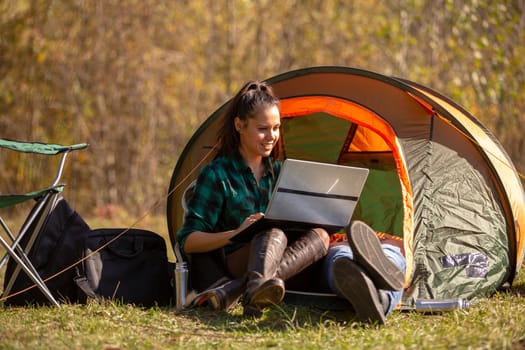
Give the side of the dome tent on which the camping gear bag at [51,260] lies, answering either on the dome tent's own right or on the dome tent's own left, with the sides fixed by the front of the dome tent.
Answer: on the dome tent's own right

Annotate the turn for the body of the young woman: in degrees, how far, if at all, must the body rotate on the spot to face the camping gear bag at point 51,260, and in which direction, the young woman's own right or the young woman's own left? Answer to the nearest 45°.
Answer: approximately 135° to the young woman's own right

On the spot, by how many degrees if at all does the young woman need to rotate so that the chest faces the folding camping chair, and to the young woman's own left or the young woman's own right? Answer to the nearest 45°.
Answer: approximately 135° to the young woman's own right

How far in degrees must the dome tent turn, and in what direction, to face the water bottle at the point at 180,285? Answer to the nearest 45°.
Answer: approximately 45° to its right

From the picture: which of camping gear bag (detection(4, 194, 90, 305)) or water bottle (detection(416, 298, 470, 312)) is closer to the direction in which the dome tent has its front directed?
the water bottle

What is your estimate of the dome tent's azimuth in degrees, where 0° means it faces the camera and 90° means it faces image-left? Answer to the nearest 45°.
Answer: approximately 0°

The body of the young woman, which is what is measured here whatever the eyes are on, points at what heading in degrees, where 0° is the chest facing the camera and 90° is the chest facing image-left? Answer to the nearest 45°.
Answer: approximately 315°
